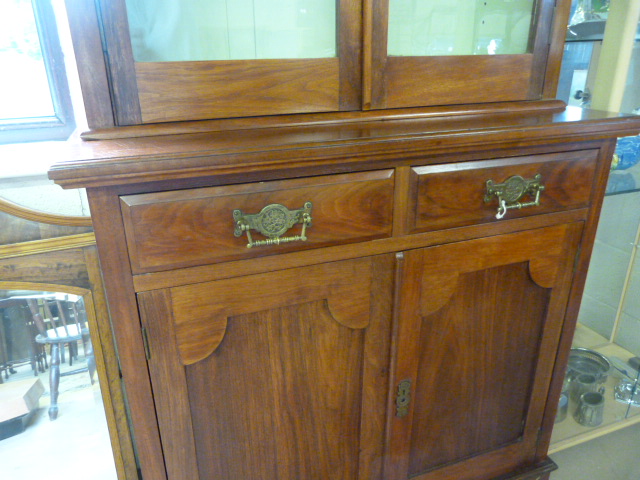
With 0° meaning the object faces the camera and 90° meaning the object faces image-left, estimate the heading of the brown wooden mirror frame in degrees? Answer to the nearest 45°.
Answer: approximately 0°
